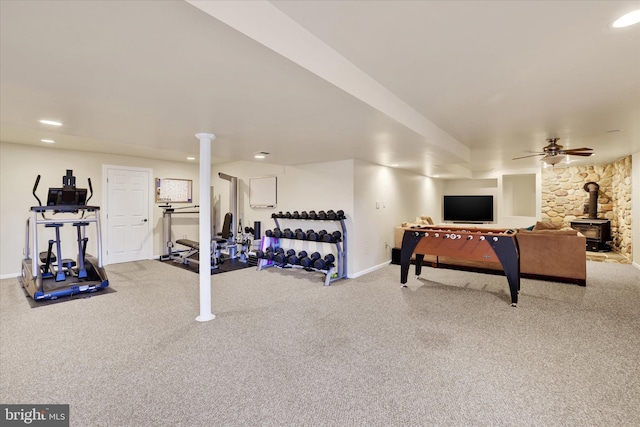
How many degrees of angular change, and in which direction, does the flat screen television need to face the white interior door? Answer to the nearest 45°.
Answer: approximately 45° to its right

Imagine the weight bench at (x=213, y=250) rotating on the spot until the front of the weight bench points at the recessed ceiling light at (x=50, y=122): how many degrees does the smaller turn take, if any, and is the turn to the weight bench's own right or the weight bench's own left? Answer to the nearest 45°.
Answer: approximately 45° to the weight bench's own left

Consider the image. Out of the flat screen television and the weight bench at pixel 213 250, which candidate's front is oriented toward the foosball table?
the flat screen television

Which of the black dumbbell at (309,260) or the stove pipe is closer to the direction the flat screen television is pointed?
the black dumbbell

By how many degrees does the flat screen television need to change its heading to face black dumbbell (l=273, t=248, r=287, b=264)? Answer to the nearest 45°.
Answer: approximately 45° to its right

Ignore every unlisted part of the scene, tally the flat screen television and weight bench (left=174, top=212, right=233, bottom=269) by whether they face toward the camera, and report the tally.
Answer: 1

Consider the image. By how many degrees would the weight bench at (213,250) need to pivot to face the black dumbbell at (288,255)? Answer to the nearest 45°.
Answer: approximately 135° to its left

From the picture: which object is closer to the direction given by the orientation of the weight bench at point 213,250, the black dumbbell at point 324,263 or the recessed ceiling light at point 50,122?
the recessed ceiling light

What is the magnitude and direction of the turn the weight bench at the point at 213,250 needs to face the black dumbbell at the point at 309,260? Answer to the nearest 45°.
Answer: approximately 135° to its left

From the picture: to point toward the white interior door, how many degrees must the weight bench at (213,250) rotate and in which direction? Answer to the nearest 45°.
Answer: approximately 45° to its right

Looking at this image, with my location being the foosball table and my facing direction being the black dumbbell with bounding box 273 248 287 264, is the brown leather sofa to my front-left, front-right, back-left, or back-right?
back-right

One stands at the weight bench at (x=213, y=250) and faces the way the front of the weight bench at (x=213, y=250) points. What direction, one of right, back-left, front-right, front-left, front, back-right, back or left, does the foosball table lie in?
back-left

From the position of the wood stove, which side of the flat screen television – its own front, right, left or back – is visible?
left

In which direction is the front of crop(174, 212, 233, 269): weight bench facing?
to the viewer's left

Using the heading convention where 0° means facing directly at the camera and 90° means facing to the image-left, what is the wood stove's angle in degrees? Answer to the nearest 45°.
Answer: approximately 45°
